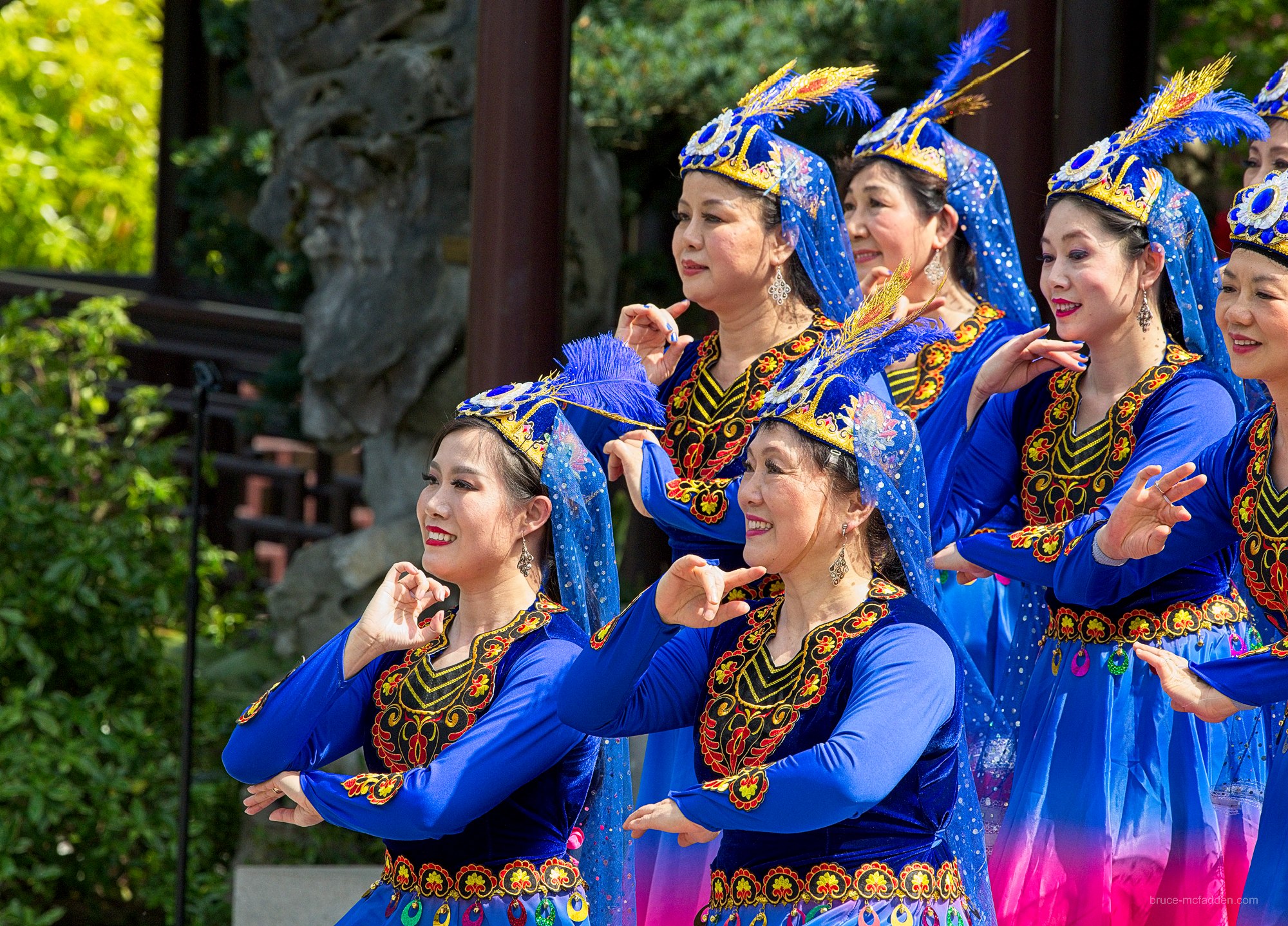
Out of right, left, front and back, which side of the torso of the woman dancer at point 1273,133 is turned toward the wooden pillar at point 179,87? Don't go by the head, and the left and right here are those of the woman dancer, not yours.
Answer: right

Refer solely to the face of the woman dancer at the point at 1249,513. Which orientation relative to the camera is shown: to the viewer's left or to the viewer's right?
to the viewer's left

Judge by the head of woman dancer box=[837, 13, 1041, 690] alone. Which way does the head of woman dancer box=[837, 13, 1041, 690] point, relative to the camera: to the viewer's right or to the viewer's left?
to the viewer's left

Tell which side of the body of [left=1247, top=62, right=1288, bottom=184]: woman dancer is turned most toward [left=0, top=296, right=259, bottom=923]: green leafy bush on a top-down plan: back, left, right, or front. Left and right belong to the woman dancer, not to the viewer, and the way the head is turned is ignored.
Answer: right

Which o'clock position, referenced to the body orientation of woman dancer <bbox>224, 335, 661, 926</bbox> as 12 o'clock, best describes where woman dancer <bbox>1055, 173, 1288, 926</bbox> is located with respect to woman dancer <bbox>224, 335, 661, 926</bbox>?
woman dancer <bbox>1055, 173, 1288, 926</bbox> is roughly at 8 o'clock from woman dancer <bbox>224, 335, 661, 926</bbox>.

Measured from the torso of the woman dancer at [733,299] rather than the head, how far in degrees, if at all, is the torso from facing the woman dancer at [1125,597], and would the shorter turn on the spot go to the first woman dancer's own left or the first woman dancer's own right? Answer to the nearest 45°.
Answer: approximately 135° to the first woman dancer's own left

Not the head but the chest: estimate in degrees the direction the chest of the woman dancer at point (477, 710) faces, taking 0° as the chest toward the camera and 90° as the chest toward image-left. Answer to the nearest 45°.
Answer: approximately 45°

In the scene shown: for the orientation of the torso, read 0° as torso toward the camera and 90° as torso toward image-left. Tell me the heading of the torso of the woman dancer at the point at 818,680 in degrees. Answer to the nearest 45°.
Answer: approximately 45°

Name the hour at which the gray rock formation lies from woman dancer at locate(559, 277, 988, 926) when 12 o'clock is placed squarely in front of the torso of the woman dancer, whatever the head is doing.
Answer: The gray rock formation is roughly at 4 o'clock from the woman dancer.
